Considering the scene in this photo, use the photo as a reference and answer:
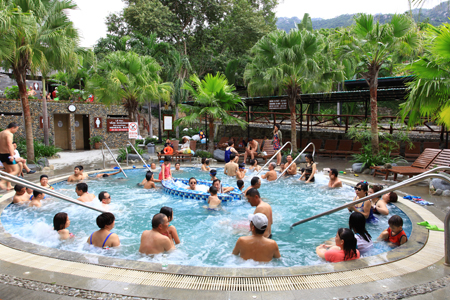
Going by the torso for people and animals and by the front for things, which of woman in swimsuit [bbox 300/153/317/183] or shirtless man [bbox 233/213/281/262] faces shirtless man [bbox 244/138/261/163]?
shirtless man [bbox 233/213/281/262]

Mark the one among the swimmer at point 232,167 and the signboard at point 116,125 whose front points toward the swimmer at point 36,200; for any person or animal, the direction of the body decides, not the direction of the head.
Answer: the signboard

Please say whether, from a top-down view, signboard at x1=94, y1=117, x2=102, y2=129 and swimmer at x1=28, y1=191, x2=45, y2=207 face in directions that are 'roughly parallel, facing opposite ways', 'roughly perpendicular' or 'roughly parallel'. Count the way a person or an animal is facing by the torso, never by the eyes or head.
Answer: roughly perpendicular

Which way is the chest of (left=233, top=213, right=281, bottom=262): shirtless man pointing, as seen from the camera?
away from the camera

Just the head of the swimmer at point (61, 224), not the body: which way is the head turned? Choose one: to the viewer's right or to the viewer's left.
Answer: to the viewer's right
